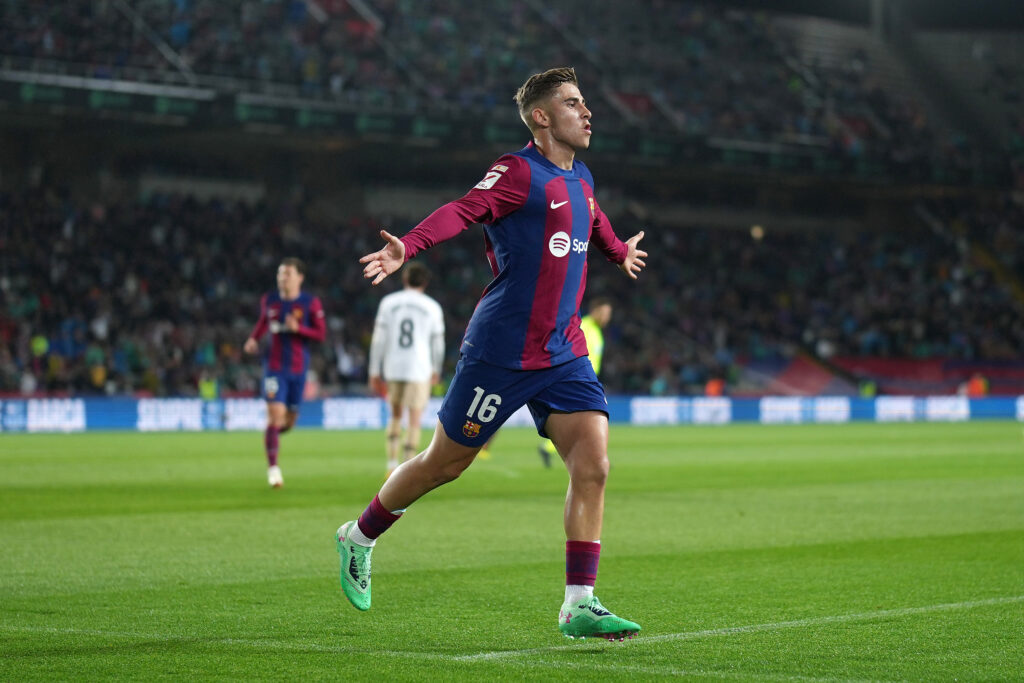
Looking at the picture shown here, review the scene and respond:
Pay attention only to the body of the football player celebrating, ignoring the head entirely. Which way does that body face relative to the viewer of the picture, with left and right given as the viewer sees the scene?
facing the viewer and to the right of the viewer

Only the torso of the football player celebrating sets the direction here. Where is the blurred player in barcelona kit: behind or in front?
behind

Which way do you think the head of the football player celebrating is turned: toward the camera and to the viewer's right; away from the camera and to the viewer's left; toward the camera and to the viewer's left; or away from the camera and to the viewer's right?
toward the camera and to the viewer's right
